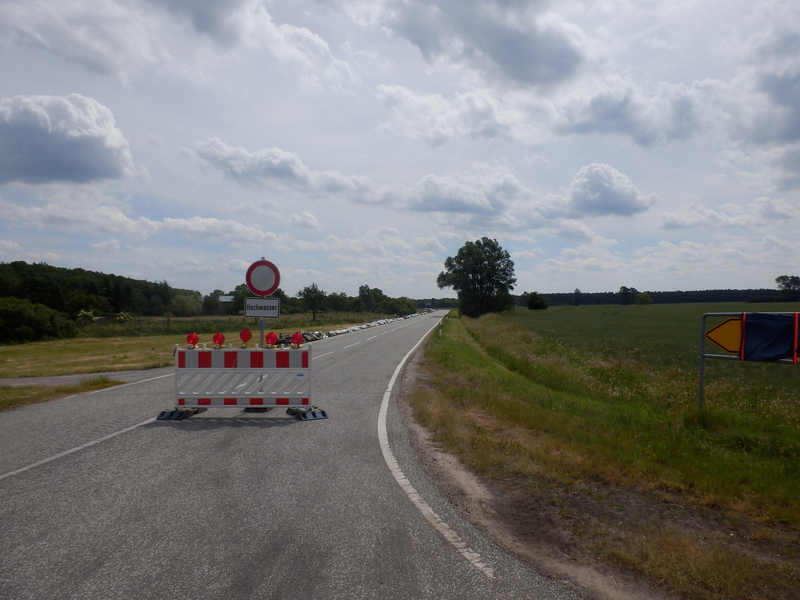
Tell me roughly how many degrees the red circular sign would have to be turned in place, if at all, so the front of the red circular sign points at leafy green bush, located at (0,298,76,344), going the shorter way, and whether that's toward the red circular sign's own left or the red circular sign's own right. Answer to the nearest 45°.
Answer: approximately 135° to the red circular sign's own right

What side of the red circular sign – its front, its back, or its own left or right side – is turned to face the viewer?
front
